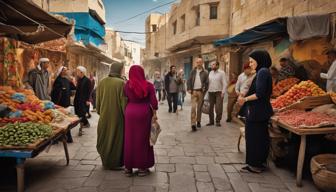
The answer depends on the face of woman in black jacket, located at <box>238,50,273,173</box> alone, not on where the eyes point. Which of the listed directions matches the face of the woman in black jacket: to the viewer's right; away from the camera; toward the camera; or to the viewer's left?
to the viewer's left

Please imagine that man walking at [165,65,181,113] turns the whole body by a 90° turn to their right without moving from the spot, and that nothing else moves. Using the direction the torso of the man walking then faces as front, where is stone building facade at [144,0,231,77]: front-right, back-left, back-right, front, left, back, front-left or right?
right

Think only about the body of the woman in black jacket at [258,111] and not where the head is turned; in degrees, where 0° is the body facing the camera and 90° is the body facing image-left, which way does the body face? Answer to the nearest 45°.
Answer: approximately 90°

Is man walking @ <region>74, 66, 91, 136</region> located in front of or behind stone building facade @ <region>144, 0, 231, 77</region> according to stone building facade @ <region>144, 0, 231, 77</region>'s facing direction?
in front

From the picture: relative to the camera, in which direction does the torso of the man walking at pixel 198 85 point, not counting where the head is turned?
toward the camera

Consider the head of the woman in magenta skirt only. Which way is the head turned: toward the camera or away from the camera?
away from the camera

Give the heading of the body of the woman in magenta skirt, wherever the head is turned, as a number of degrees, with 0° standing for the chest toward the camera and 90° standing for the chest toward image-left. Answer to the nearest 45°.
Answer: approximately 180°

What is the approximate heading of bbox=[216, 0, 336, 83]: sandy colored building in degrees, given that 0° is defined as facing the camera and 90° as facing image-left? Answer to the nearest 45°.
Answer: approximately 45°

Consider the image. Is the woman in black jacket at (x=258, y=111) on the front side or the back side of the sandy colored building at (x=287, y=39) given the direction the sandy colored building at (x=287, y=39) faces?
on the front side

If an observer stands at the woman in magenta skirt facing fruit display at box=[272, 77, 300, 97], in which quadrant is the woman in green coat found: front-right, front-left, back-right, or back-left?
back-left

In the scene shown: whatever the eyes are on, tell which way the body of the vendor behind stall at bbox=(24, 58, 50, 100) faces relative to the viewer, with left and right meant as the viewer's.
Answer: facing the viewer and to the right of the viewer
